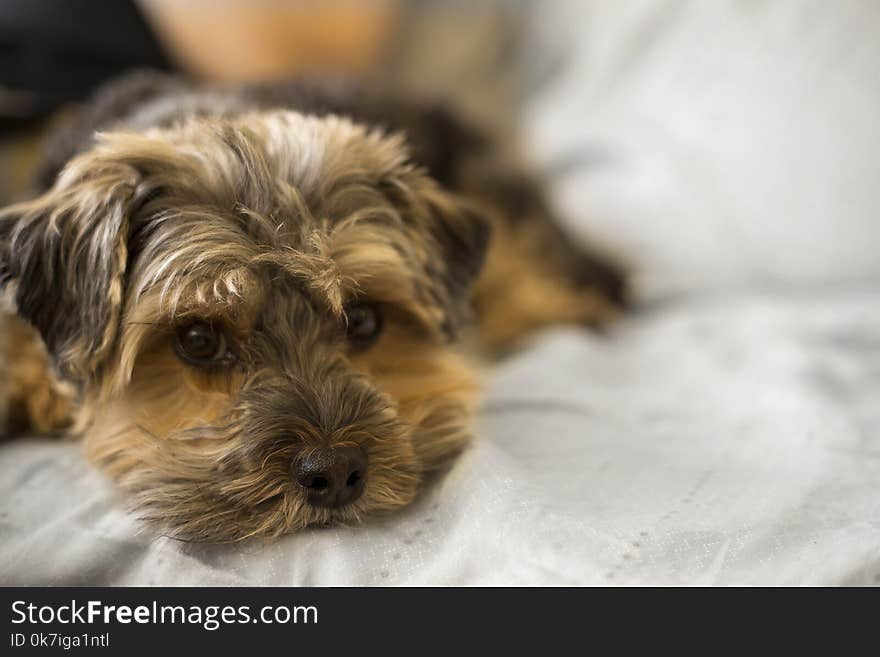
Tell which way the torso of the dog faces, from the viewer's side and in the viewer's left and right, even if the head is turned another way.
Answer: facing the viewer
